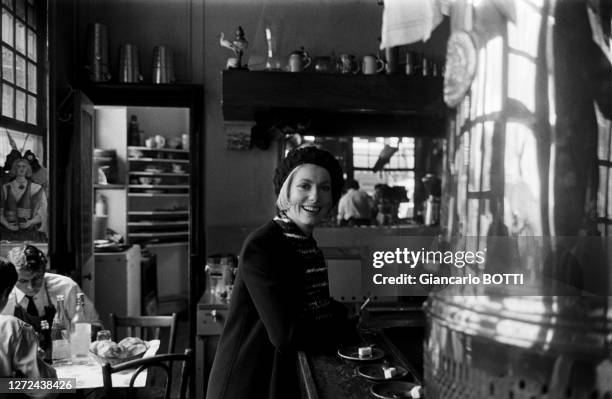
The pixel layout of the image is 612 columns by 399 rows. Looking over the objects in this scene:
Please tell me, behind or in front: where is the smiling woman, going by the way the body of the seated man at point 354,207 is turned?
behind

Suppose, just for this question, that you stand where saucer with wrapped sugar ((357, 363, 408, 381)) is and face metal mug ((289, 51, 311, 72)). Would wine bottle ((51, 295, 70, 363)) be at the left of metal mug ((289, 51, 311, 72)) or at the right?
left
